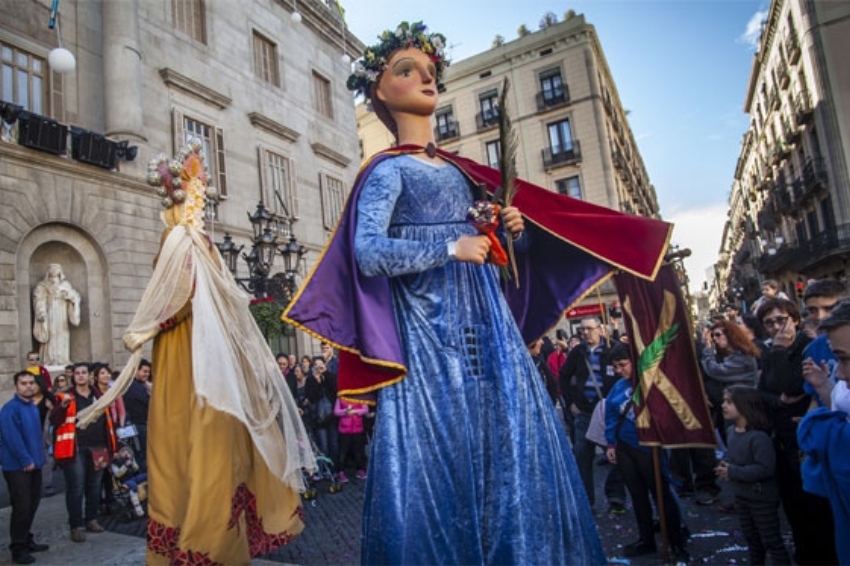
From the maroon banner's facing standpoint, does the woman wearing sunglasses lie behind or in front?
behind

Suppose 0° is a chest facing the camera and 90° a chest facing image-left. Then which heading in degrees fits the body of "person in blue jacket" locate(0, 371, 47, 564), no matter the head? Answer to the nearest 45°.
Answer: approximately 315°

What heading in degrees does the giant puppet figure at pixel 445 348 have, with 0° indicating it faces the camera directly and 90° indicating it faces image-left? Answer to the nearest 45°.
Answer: approximately 315°

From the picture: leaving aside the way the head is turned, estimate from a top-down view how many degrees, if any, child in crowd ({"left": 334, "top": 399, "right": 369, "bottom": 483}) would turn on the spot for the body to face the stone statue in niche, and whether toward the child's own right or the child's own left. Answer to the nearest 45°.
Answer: approximately 135° to the child's own right

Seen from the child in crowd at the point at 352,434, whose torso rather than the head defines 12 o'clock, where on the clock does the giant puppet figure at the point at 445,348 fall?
The giant puppet figure is roughly at 12 o'clock from the child in crowd.

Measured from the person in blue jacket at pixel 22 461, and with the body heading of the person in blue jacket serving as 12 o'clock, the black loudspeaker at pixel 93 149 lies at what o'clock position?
The black loudspeaker is roughly at 8 o'clock from the person in blue jacket.

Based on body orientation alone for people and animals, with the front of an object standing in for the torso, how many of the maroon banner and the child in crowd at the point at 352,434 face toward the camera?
2
